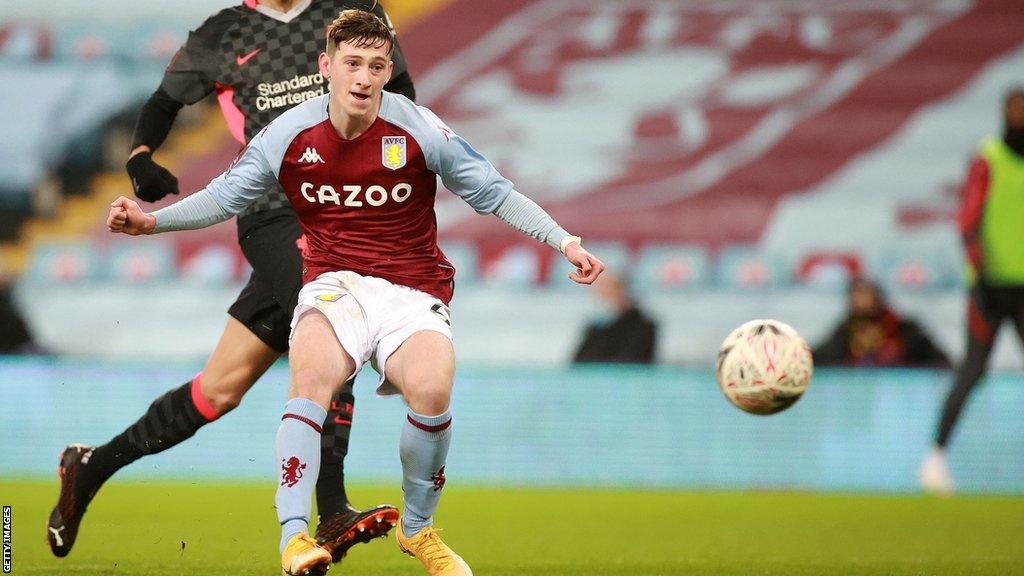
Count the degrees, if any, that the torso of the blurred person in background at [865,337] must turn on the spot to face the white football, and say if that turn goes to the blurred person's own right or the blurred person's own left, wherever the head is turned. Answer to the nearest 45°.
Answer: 0° — they already face it

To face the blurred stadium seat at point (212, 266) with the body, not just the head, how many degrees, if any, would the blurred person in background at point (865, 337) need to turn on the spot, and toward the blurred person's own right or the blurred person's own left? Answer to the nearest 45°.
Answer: approximately 90° to the blurred person's own right

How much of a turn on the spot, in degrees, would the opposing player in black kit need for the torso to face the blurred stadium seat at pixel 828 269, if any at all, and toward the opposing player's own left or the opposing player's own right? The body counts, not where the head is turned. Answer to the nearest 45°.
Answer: approximately 90° to the opposing player's own left

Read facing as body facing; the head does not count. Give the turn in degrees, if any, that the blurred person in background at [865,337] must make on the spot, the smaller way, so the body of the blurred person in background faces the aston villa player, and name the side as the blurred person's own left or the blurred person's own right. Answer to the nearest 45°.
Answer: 0° — they already face them

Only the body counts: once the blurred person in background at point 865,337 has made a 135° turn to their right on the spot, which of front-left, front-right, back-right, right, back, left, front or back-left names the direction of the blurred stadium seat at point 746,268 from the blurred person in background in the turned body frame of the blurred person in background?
front

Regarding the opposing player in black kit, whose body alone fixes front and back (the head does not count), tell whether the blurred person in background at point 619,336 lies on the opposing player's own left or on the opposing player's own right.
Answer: on the opposing player's own left

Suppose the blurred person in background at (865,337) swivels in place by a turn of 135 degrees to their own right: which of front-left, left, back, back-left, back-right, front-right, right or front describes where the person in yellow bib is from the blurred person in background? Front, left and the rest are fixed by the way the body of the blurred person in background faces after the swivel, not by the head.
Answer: back

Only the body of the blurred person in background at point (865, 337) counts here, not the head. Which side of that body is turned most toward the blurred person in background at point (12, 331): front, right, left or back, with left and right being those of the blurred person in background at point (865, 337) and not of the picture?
right

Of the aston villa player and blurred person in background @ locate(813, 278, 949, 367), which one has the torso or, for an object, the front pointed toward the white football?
the blurred person in background

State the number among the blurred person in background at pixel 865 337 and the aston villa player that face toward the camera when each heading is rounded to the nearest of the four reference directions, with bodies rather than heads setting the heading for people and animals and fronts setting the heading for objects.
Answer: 2

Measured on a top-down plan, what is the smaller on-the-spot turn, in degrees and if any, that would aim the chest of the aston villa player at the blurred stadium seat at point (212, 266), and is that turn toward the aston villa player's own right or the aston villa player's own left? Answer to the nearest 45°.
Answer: approximately 180°

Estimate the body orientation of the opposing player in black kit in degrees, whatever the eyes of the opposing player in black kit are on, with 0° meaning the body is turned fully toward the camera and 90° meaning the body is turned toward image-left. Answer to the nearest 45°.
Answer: approximately 315°
